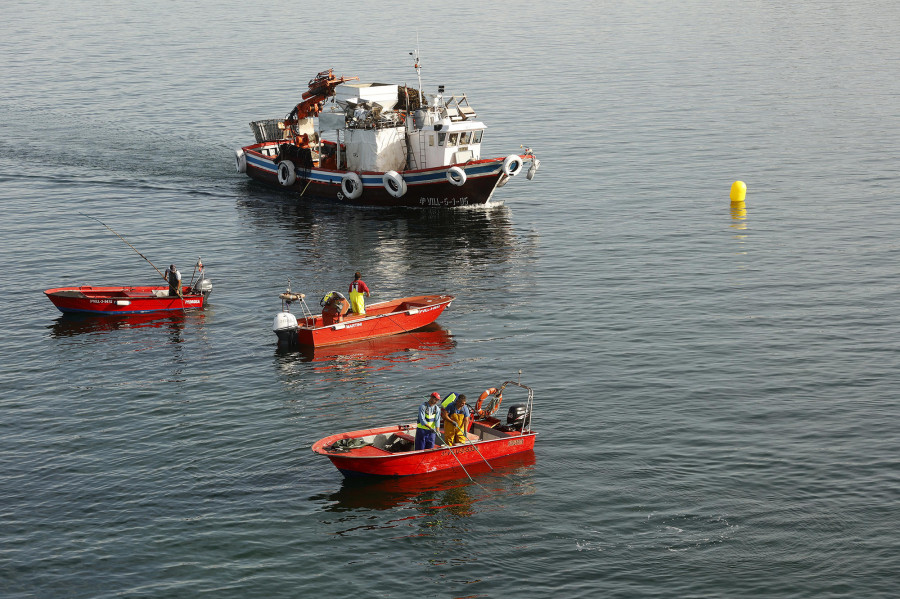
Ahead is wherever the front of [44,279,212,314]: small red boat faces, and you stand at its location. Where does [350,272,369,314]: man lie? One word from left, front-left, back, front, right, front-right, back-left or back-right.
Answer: back-left

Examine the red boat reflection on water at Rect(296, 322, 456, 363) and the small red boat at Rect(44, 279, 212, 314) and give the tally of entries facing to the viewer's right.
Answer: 1

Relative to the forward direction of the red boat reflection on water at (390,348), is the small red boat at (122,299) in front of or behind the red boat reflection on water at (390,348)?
behind

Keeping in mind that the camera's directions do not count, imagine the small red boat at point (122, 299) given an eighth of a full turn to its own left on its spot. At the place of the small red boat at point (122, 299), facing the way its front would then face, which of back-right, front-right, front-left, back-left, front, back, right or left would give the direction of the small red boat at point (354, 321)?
left

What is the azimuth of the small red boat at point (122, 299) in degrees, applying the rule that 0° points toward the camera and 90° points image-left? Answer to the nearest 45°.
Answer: approximately 90°

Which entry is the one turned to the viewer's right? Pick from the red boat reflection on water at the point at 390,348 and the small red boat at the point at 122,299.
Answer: the red boat reflection on water

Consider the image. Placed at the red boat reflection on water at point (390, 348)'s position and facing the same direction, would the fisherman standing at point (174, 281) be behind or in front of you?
behind

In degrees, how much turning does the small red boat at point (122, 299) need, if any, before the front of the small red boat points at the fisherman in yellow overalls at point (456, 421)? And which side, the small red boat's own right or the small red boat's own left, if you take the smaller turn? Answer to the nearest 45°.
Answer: approximately 135° to the small red boat's own left
